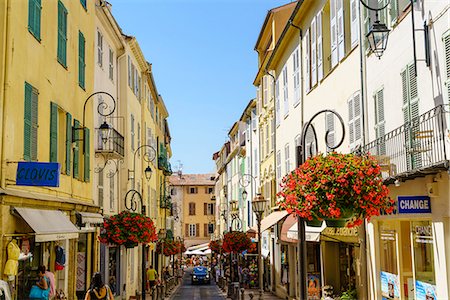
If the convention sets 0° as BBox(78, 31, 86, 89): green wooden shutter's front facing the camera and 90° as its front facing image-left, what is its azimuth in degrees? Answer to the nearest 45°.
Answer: approximately 270°

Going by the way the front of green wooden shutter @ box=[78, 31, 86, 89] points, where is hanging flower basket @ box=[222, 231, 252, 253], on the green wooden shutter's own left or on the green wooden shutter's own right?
on the green wooden shutter's own left

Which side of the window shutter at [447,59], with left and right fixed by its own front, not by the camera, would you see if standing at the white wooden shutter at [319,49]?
right

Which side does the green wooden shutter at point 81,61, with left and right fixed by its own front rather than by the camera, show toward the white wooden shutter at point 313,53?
front

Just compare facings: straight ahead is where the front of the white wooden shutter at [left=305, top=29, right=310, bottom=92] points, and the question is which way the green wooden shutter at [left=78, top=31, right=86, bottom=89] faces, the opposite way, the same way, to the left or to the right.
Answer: the opposite way

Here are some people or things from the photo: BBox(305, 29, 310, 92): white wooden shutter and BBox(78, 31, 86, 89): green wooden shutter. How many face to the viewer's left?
1

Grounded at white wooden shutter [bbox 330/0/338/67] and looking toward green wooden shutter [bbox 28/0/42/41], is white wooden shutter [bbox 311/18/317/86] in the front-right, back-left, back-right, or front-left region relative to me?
back-right

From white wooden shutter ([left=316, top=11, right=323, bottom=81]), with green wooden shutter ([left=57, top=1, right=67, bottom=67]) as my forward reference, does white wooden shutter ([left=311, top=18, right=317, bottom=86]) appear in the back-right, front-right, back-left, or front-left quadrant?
back-right

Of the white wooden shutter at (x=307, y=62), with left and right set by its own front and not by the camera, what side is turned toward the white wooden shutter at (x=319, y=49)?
left

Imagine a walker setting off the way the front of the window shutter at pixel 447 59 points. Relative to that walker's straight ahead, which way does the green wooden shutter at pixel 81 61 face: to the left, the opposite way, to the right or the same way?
the opposite way

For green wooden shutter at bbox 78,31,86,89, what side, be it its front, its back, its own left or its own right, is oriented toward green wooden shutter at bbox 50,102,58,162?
right

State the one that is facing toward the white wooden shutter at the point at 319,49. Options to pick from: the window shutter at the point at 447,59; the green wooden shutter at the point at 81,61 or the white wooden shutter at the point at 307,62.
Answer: the green wooden shutter

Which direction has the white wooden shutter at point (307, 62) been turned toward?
to the viewer's left

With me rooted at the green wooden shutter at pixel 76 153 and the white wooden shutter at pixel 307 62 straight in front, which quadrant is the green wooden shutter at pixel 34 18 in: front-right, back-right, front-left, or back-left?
back-right

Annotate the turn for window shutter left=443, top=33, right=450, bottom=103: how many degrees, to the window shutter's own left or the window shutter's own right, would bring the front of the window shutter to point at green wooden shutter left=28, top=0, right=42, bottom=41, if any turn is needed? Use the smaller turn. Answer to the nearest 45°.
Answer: approximately 45° to the window shutter's own right
